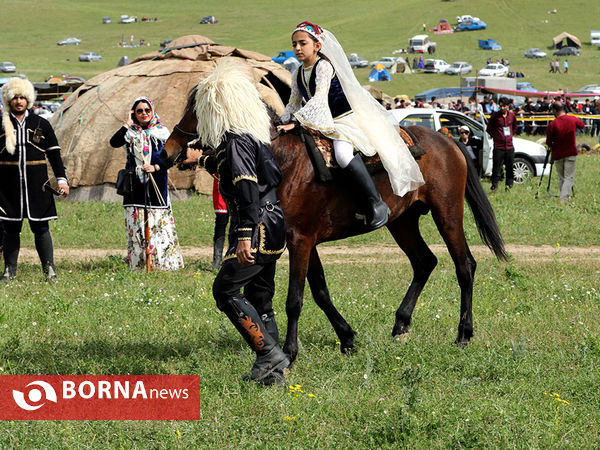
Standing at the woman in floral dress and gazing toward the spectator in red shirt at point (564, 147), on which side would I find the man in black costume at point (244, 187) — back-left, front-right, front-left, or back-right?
back-right

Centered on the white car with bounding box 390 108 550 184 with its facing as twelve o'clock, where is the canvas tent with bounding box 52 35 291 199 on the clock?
The canvas tent is roughly at 5 o'clock from the white car.

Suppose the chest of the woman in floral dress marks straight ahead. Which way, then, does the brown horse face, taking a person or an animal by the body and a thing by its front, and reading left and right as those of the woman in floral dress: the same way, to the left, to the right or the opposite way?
to the right

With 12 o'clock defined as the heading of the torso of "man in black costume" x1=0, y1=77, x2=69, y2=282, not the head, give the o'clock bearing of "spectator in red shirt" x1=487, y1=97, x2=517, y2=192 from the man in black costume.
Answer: The spectator in red shirt is roughly at 8 o'clock from the man in black costume.

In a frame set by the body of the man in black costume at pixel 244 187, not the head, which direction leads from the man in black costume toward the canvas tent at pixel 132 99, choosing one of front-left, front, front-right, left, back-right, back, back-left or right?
right

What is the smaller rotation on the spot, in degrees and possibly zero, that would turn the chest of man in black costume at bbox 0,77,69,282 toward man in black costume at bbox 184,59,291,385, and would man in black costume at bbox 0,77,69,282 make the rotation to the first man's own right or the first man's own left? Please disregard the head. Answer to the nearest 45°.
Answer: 0° — they already face them

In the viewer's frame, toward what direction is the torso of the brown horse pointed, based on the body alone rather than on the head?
to the viewer's left

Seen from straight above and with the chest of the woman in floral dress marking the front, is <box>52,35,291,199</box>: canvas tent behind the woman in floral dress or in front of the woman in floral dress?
behind

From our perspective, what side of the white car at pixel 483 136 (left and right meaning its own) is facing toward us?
right

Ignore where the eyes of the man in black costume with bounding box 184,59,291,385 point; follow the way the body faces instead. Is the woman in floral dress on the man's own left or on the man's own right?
on the man's own right

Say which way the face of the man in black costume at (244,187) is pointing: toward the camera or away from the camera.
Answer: away from the camera

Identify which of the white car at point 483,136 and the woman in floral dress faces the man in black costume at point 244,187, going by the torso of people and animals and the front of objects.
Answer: the woman in floral dress

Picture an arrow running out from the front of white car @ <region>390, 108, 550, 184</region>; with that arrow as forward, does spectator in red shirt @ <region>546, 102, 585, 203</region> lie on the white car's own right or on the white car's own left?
on the white car's own right

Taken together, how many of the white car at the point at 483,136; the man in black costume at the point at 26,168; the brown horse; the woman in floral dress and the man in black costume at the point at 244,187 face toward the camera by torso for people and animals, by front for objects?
2

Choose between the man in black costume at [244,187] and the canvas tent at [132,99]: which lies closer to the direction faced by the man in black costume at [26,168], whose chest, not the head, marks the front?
the man in black costume

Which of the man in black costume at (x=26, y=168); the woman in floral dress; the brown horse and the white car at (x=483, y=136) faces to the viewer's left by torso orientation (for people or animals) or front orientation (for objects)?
the brown horse

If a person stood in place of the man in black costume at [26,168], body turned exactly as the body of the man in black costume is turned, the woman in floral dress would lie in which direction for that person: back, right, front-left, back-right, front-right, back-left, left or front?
left
